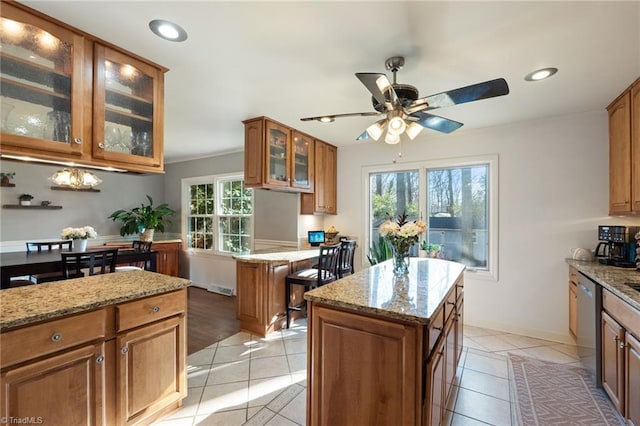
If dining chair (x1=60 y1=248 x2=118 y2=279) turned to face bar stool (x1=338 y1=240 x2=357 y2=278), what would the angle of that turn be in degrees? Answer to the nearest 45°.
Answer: approximately 90° to its right

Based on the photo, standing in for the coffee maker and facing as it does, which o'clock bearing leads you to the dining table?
The dining table is roughly at 12 o'clock from the coffee maker.

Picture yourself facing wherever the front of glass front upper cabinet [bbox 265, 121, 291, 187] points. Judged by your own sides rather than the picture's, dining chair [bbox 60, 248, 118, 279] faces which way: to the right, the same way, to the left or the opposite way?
the opposite way

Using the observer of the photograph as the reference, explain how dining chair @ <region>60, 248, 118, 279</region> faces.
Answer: facing away from the viewer

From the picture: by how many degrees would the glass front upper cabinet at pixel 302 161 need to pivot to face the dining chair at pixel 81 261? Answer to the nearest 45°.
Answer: approximately 90° to its right

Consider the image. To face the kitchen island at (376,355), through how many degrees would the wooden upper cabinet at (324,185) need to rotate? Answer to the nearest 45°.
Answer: approximately 45° to its right

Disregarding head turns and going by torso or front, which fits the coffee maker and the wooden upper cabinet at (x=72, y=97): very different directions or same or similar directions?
very different directions

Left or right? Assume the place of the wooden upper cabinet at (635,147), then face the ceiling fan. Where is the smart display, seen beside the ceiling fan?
right

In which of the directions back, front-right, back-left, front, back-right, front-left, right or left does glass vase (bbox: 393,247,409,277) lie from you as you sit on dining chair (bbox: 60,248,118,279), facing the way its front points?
back-right

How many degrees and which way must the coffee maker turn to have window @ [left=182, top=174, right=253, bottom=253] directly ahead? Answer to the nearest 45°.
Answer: approximately 45° to its right
